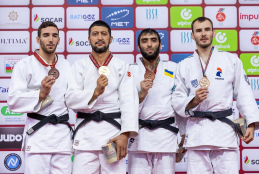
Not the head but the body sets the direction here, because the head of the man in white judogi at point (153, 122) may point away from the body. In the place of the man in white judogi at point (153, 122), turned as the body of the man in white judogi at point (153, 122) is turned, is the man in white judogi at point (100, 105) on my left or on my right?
on my right

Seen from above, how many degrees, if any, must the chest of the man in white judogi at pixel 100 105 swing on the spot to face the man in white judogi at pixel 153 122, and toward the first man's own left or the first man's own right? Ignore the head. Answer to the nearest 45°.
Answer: approximately 135° to the first man's own left

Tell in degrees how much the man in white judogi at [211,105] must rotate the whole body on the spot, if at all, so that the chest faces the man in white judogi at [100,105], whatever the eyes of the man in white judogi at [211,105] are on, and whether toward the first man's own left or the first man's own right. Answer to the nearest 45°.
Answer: approximately 90° to the first man's own right

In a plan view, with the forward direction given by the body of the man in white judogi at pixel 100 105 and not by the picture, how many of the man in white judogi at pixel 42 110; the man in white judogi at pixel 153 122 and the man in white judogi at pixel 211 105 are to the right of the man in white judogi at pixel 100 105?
1

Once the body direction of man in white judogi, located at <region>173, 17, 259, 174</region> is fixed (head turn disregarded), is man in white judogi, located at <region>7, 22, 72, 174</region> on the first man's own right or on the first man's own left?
on the first man's own right

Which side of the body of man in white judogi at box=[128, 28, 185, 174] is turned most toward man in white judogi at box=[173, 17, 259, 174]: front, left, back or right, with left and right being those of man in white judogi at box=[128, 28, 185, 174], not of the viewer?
left

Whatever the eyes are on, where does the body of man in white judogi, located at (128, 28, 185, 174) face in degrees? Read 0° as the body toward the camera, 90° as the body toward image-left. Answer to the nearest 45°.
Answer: approximately 0°

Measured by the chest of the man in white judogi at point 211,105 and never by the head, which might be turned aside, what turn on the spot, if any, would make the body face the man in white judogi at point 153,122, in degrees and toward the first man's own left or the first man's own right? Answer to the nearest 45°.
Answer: approximately 90° to the first man's own right
